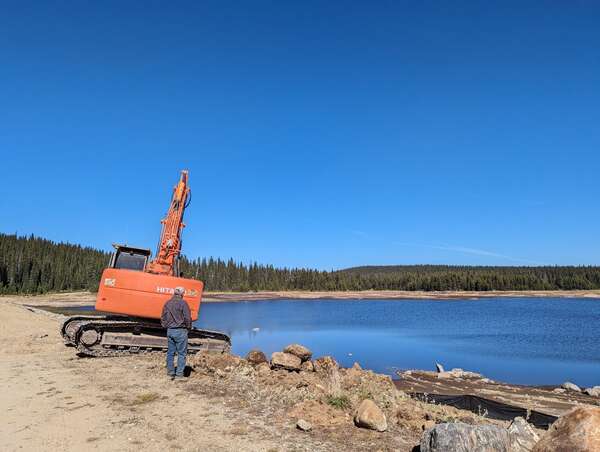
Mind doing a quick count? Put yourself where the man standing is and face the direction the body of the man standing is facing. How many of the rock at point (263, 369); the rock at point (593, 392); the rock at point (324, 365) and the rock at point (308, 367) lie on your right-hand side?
4

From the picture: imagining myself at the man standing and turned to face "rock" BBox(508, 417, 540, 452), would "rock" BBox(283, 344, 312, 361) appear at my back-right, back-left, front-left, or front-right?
front-left

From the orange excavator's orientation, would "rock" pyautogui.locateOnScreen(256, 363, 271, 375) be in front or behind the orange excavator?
behind

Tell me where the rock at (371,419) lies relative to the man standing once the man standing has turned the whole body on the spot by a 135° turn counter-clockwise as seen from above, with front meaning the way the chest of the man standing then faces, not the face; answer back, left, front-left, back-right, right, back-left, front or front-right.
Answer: left

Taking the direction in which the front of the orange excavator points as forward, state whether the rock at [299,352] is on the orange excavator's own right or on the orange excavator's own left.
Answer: on the orange excavator's own right

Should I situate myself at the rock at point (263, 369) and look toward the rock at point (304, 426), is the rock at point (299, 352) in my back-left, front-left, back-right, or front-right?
back-left

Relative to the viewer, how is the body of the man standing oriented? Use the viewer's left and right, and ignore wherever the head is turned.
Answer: facing away from the viewer

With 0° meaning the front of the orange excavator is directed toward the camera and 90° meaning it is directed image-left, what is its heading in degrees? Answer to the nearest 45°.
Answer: approximately 180°

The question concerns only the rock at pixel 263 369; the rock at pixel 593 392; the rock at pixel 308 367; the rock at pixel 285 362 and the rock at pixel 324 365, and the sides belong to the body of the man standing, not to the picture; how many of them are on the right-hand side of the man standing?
5

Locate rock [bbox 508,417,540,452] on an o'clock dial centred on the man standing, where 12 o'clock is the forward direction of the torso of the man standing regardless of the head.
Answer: The rock is roughly at 5 o'clock from the man standing.

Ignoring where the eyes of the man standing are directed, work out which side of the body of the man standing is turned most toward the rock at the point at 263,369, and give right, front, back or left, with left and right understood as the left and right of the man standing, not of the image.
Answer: right

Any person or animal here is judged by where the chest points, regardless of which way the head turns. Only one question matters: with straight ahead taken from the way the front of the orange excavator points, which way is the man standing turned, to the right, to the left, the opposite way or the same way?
the same way

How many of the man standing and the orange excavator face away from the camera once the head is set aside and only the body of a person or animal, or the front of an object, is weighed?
2

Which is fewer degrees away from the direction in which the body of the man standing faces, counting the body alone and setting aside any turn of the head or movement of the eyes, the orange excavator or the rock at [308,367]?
the orange excavator
